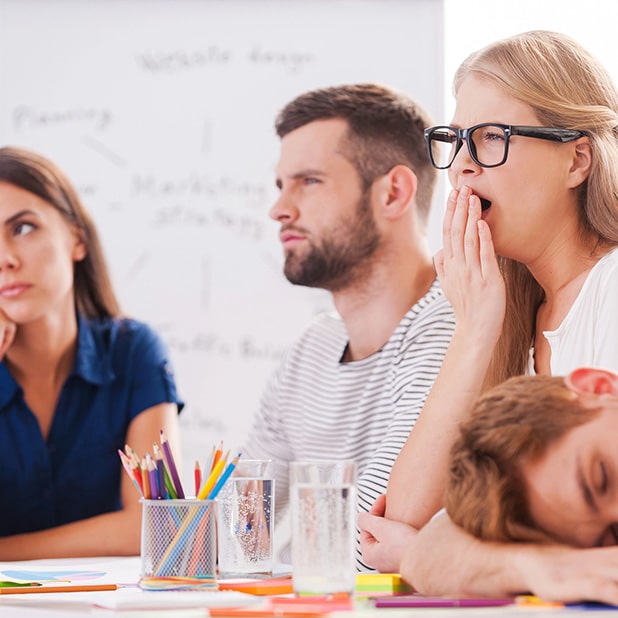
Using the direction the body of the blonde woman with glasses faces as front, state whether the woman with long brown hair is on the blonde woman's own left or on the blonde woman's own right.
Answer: on the blonde woman's own right

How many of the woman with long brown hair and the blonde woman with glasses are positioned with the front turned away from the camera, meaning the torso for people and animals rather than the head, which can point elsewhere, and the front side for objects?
0

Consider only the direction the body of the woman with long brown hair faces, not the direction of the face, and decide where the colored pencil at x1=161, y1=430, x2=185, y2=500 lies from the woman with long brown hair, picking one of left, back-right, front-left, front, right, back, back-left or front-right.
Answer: front-left

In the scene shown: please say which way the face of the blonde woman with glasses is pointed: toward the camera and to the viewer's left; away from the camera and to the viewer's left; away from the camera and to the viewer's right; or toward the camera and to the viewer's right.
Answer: toward the camera and to the viewer's left

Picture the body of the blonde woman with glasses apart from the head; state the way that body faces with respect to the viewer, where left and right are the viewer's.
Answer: facing the viewer and to the left of the viewer

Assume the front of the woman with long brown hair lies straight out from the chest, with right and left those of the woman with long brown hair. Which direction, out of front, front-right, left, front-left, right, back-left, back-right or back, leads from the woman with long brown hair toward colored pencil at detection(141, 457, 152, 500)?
front-left
